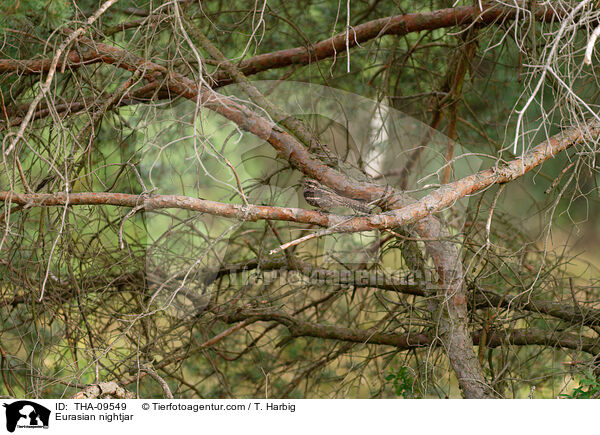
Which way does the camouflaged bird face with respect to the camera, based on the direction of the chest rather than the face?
to the viewer's left
